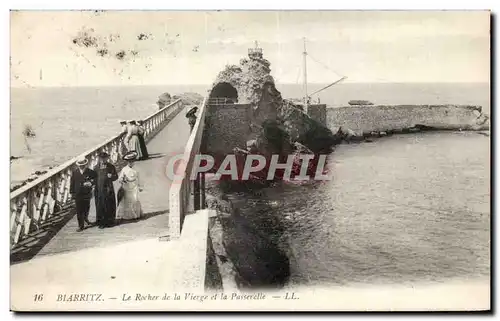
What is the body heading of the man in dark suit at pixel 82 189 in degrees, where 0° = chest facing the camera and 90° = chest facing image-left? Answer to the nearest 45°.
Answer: approximately 0°
